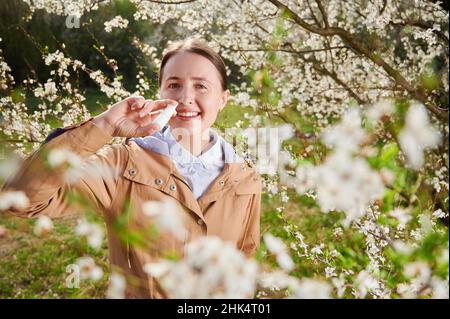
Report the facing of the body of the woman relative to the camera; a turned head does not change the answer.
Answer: toward the camera

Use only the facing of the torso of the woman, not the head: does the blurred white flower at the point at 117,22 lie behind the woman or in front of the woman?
behind

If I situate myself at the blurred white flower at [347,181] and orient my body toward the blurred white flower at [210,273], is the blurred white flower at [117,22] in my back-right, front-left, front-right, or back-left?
front-right

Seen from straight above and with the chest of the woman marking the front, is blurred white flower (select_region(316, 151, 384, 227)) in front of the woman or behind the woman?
in front
